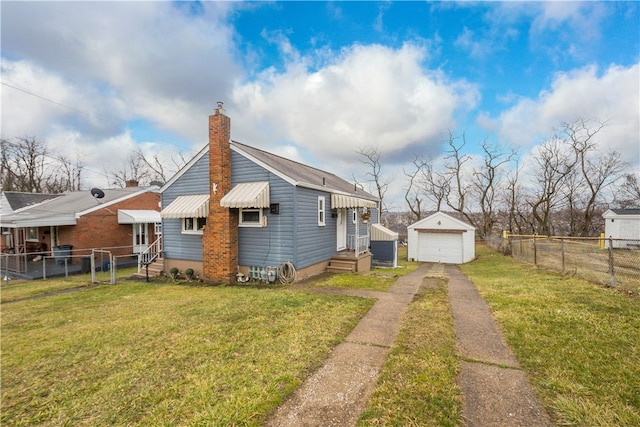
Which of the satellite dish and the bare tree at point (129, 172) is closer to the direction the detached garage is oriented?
the satellite dish

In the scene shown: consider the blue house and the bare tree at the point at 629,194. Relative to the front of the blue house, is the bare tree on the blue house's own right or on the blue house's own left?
on the blue house's own left

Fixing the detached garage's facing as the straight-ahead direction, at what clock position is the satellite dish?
The satellite dish is roughly at 2 o'clock from the detached garage.

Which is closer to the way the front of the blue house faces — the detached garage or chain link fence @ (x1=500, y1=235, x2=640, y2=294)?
the chain link fence

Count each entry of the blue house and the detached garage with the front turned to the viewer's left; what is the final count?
0

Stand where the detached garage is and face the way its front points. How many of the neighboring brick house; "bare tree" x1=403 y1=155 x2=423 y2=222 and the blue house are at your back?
1

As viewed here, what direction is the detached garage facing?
toward the camera

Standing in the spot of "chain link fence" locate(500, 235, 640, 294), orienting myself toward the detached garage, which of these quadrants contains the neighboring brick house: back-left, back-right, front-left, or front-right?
front-left

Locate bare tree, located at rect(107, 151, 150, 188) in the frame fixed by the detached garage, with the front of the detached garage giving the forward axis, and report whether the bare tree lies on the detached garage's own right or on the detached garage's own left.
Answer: on the detached garage's own right
